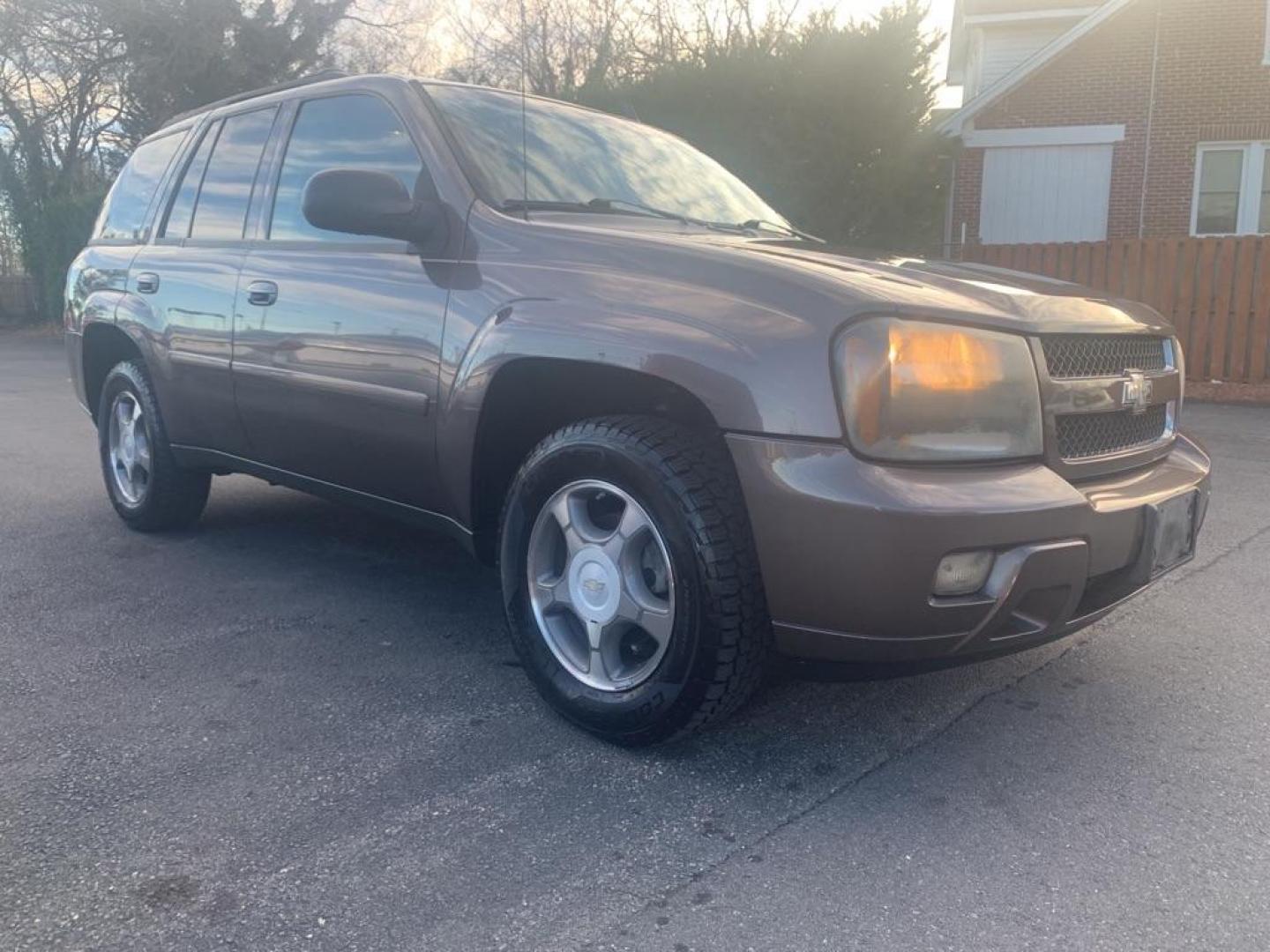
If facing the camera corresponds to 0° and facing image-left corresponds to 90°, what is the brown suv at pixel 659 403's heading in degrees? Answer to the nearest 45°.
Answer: approximately 315°

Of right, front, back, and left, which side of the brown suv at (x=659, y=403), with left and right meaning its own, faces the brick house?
left

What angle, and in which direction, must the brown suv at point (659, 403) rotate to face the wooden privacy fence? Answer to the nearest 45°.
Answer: approximately 90° to its left

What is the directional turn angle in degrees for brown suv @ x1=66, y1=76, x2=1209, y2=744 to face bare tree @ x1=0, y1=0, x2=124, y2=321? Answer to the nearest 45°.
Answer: approximately 180°

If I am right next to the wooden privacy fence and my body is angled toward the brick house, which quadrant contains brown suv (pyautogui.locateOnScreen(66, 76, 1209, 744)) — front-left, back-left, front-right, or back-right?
back-left
